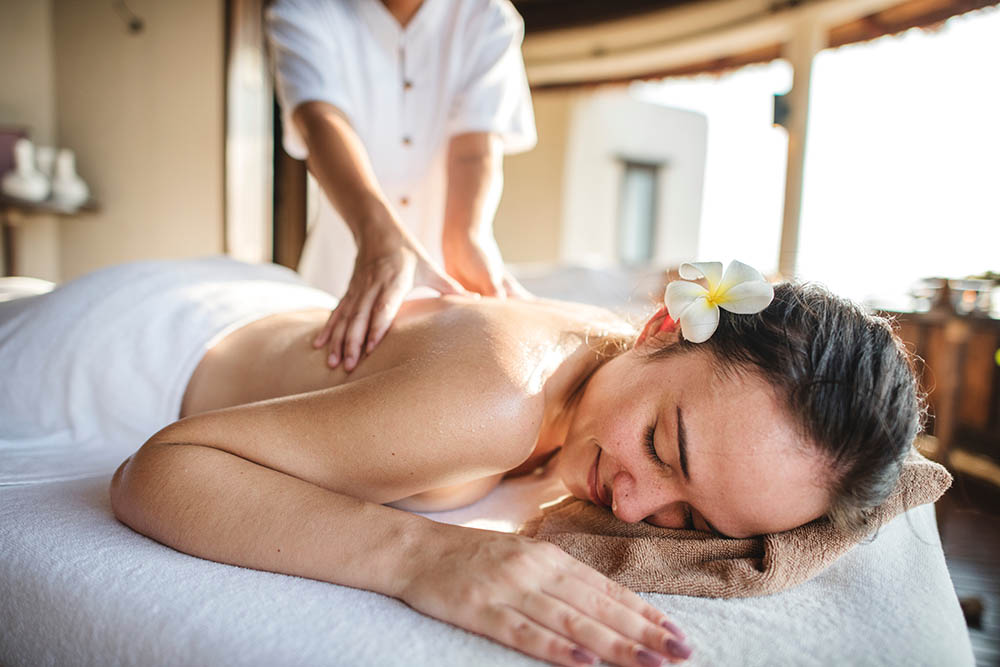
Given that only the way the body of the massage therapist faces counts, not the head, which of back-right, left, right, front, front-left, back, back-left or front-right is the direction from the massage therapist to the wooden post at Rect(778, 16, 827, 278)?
back-left

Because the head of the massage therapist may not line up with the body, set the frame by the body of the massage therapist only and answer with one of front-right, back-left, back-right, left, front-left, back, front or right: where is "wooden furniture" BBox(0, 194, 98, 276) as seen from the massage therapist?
back-right

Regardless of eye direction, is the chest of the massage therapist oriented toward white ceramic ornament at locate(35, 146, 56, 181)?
no

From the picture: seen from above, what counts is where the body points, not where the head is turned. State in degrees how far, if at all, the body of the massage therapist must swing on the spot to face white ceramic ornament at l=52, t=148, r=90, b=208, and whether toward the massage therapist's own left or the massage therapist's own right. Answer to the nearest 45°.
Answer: approximately 135° to the massage therapist's own right

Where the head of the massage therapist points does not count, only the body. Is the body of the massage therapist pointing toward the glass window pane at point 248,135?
no

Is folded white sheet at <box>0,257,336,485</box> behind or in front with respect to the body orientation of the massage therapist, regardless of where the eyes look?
in front

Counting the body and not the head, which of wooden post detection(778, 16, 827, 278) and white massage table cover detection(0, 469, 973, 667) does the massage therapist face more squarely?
the white massage table cover

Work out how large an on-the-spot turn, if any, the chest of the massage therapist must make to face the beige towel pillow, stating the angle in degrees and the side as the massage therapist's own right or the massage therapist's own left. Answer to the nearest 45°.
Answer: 0° — they already face it

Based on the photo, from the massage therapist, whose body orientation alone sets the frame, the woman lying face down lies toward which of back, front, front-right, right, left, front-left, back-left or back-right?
front

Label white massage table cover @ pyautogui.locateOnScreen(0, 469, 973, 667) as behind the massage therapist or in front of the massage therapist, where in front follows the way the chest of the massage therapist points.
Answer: in front

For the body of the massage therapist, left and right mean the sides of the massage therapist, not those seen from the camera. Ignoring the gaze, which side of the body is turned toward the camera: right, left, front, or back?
front

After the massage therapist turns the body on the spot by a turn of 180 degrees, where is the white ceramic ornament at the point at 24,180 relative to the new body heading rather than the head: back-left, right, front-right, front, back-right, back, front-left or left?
front-left
